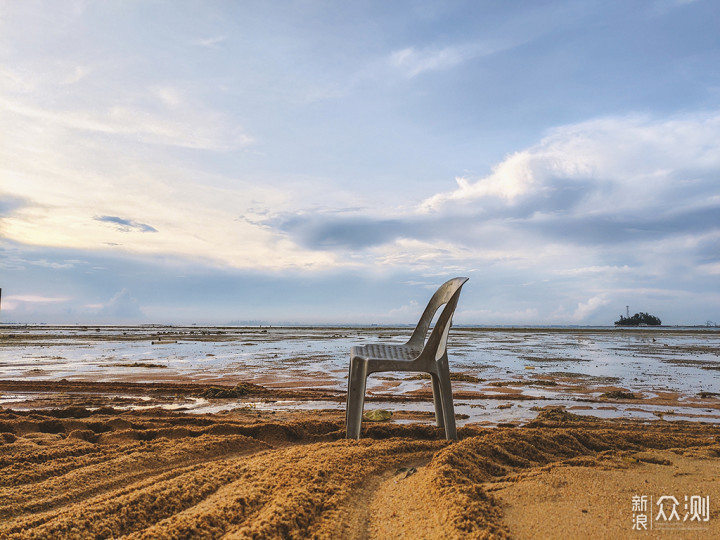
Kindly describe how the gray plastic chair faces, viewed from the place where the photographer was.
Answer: facing to the left of the viewer
